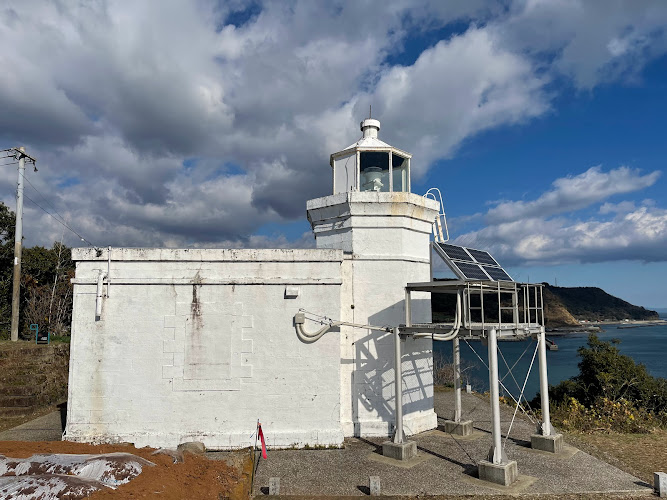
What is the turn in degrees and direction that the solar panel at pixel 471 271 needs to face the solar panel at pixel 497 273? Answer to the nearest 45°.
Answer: approximately 90° to its left

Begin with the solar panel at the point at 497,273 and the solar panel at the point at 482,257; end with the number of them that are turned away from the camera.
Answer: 0

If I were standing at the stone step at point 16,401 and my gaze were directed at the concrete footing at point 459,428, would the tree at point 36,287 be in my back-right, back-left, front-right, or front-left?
back-left

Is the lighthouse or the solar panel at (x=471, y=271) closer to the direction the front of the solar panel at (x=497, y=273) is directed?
the solar panel

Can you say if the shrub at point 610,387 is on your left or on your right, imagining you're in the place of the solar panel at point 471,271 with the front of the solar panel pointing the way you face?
on your left
